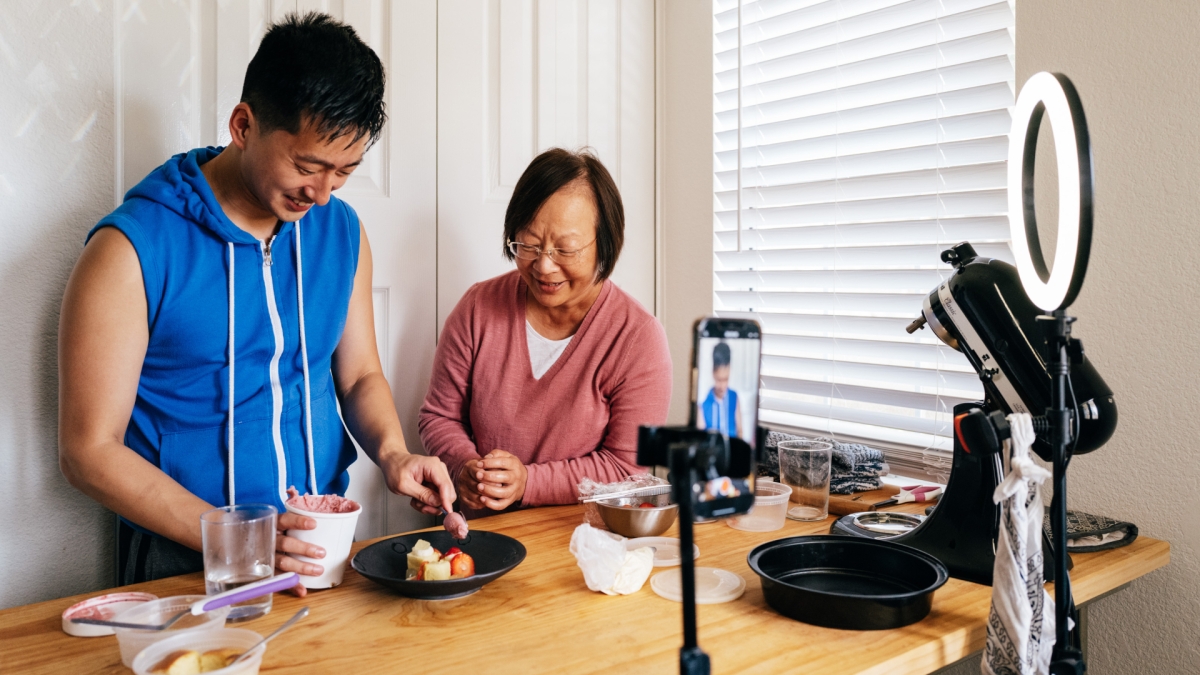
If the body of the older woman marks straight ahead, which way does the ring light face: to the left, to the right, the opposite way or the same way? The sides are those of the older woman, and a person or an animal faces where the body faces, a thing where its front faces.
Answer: to the right

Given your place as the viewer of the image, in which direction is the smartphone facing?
facing the viewer and to the right of the viewer

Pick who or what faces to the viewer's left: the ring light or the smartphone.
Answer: the ring light

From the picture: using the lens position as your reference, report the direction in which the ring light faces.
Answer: facing to the left of the viewer

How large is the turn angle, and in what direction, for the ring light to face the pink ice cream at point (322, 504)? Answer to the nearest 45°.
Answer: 0° — it already faces it

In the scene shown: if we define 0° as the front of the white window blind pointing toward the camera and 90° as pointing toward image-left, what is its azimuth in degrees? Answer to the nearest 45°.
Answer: approximately 45°

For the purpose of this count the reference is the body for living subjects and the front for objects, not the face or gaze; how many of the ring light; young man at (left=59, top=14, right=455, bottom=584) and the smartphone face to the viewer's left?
1

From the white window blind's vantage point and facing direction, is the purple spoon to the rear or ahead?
ahead

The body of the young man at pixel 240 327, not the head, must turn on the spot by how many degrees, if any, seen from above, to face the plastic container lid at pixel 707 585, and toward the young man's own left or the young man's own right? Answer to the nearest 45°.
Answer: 0° — they already face it

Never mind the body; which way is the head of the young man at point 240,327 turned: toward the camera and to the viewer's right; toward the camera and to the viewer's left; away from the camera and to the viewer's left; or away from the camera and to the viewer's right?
toward the camera and to the viewer's right

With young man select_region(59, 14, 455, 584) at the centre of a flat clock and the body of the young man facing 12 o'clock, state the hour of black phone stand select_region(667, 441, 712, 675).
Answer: The black phone stand is roughly at 1 o'clock from the young man.

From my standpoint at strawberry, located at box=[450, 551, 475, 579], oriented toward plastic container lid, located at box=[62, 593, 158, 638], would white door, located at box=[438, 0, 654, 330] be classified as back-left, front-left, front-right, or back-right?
back-right

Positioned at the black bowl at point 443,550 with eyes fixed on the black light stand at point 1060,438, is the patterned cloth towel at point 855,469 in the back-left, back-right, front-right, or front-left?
front-left

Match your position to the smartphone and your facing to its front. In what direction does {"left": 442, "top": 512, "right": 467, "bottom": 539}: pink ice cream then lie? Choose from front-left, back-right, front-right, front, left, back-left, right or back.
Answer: back

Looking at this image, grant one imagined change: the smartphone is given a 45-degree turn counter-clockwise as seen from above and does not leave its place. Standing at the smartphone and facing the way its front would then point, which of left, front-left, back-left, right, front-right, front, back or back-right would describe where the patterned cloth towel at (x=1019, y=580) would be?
front-left
